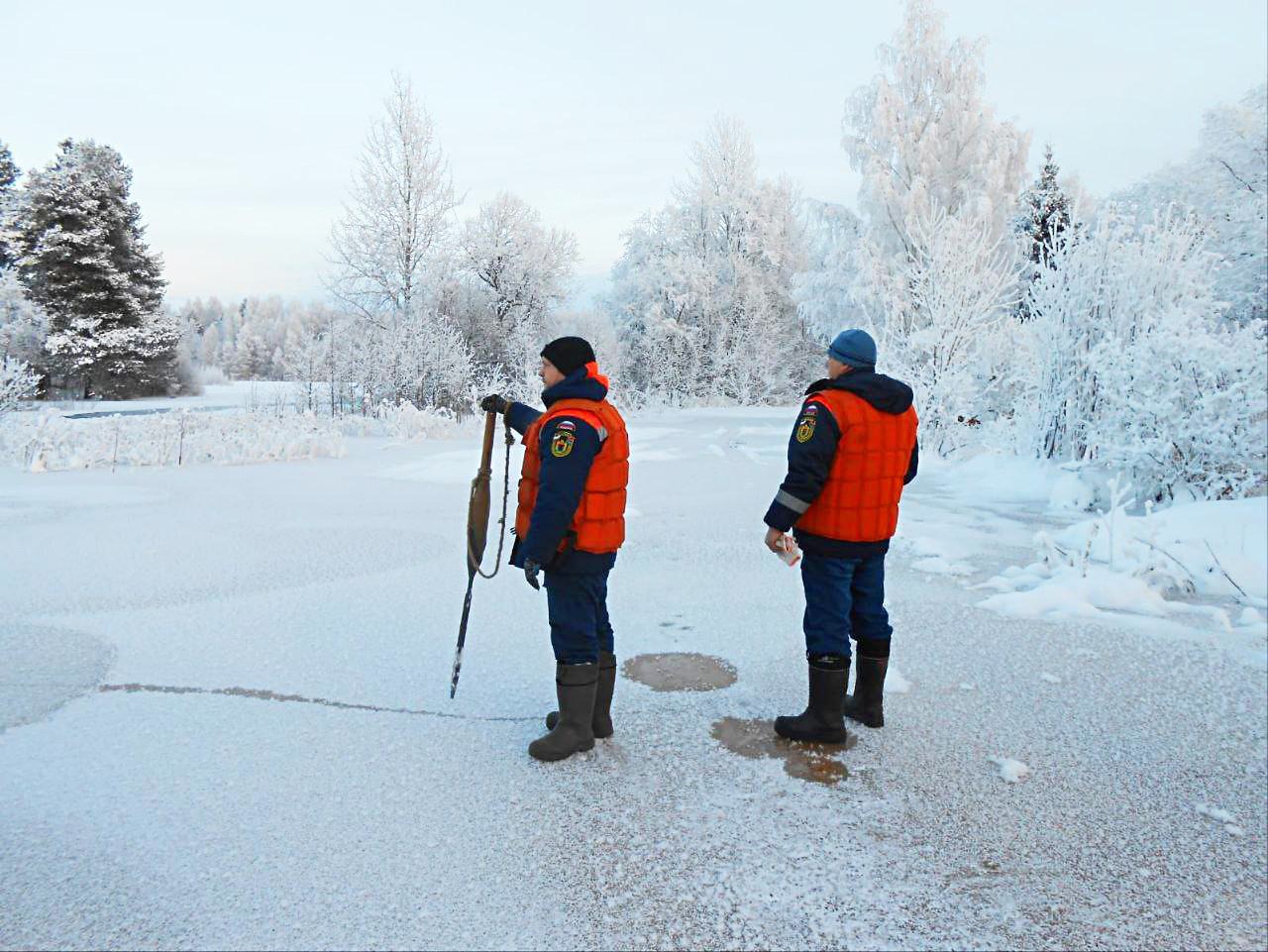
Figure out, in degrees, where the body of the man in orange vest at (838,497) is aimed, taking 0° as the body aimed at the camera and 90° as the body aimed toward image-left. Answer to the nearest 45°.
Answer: approximately 135°

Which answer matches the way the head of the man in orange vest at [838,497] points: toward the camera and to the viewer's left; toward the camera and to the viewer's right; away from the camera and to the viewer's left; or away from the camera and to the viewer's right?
away from the camera and to the viewer's left

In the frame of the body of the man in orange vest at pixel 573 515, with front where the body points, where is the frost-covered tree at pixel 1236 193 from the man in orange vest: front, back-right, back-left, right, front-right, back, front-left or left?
back-right

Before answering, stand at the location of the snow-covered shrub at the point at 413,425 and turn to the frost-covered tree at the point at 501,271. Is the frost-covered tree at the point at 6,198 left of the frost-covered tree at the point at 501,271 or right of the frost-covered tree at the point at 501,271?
left

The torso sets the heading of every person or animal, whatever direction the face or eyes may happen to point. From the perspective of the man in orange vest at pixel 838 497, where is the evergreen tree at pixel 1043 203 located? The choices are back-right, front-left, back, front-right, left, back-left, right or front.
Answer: front-right

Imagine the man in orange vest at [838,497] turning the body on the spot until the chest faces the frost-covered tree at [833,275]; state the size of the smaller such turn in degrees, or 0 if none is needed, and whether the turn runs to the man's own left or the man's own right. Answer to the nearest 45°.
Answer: approximately 45° to the man's own right

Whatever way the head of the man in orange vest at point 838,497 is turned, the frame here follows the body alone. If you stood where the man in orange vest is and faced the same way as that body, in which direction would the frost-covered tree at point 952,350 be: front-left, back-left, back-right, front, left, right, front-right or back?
front-right

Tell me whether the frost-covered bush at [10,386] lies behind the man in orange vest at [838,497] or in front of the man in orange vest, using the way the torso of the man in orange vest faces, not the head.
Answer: in front

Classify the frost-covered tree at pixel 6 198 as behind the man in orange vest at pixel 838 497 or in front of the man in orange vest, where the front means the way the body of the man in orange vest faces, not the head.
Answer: in front

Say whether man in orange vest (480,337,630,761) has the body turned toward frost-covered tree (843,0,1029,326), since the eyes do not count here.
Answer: no

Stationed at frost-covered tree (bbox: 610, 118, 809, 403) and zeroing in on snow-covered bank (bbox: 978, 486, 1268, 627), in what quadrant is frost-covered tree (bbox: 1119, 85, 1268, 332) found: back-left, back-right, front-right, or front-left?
front-left

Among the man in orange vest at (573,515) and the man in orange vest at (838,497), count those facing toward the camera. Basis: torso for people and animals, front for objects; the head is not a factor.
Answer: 0

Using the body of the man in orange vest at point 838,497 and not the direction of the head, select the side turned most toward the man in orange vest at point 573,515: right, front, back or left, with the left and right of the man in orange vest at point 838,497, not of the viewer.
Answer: left

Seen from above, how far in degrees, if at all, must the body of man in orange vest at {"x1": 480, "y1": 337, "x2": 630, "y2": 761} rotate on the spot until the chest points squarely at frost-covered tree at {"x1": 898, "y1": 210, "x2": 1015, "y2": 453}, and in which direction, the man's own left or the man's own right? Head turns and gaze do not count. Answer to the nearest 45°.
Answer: approximately 135° to the man's own right

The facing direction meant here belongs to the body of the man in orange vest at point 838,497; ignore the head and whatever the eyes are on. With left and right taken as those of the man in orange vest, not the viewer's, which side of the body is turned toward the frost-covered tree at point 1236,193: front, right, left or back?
right

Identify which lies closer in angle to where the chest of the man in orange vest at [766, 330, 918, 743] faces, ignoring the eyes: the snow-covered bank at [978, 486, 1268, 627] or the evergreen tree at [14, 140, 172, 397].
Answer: the evergreen tree

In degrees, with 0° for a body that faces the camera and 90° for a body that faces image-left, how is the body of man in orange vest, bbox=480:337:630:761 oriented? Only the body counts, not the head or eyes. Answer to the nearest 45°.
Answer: approximately 90°

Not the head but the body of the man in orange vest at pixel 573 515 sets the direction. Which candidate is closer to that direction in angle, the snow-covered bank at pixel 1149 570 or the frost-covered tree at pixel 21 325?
the frost-covered tree
